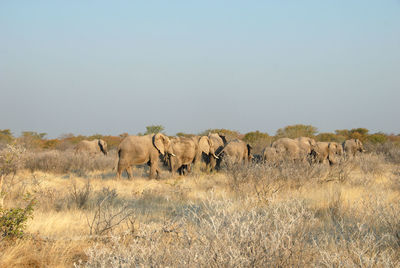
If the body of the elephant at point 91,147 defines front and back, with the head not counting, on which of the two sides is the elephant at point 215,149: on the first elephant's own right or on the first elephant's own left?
on the first elephant's own right

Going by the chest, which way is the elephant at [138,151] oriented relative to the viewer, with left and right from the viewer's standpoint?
facing to the right of the viewer

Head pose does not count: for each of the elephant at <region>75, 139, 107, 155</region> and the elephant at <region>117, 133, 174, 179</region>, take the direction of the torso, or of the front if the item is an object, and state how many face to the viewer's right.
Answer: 2

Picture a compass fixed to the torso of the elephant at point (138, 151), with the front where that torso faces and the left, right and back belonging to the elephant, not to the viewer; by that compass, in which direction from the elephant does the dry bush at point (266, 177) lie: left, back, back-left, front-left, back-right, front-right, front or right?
front-right

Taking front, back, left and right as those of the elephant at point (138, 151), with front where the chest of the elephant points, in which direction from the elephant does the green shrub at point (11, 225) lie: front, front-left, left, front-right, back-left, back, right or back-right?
right

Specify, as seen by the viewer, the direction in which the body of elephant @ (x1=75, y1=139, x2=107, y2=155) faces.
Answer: to the viewer's right

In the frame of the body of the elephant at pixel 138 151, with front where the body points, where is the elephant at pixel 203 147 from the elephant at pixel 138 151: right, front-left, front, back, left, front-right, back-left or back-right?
front-left
